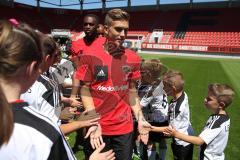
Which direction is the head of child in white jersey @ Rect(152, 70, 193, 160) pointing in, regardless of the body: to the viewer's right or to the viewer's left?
to the viewer's left

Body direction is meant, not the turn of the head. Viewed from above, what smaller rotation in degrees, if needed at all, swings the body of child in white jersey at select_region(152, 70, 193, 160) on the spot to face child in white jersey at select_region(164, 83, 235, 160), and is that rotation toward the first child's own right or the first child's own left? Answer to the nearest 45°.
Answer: approximately 135° to the first child's own left

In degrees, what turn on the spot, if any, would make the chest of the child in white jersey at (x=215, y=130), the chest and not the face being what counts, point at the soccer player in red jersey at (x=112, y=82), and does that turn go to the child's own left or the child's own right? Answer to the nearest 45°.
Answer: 0° — they already face them

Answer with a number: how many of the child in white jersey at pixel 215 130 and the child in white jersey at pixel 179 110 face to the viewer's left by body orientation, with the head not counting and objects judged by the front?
2

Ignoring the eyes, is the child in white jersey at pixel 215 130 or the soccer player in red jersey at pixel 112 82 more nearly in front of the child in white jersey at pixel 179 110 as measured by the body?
the soccer player in red jersey

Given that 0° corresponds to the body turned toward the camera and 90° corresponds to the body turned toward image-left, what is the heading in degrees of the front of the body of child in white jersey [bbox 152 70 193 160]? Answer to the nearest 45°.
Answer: approximately 90°

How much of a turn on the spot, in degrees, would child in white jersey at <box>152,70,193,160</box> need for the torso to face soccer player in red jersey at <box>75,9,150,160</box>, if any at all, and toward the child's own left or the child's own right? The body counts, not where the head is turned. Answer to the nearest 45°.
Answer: approximately 45° to the child's own left

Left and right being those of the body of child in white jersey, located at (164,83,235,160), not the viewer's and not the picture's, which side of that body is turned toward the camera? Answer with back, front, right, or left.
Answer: left

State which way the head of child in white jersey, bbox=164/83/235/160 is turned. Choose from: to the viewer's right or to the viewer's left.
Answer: to the viewer's left

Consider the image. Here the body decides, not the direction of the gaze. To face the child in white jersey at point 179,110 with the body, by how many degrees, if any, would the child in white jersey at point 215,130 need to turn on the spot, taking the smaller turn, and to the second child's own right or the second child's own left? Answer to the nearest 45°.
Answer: approximately 45° to the second child's own right
